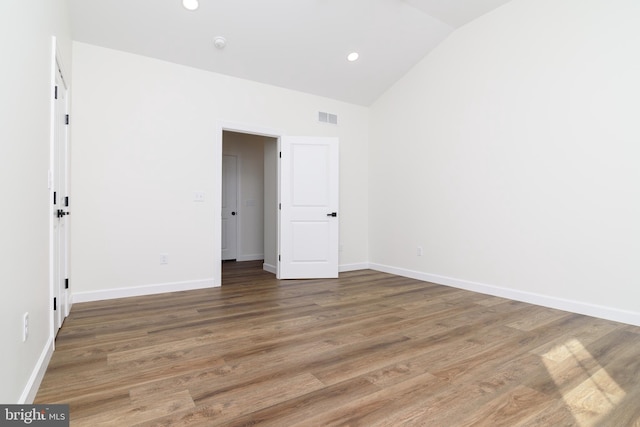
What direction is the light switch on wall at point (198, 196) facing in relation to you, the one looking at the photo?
facing the viewer

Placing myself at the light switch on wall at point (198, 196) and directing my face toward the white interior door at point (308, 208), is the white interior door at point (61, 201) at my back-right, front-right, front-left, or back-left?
back-right

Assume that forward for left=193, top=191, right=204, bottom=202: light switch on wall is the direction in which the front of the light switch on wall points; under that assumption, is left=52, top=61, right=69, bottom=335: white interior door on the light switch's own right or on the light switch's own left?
on the light switch's own right

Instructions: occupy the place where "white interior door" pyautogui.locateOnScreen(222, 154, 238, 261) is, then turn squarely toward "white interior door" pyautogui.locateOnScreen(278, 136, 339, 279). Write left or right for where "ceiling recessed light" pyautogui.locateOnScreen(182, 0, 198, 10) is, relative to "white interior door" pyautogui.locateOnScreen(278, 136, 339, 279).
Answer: right

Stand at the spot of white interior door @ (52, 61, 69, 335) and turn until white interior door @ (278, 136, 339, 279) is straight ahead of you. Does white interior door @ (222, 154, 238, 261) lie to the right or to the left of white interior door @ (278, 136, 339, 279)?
left

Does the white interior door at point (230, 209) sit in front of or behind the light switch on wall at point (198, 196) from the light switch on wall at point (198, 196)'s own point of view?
behind

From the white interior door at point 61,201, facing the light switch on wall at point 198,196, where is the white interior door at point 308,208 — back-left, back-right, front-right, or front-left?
front-right

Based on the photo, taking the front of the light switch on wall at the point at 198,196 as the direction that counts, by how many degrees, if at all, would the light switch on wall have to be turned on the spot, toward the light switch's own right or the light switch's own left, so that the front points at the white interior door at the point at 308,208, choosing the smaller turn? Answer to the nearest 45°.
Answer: approximately 90° to the light switch's own left

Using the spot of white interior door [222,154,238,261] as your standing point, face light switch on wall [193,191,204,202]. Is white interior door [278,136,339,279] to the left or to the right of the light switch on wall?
left
